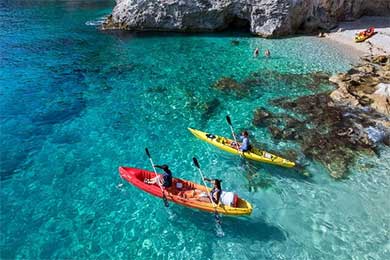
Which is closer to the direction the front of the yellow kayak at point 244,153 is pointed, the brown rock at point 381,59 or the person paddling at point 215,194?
the brown rock

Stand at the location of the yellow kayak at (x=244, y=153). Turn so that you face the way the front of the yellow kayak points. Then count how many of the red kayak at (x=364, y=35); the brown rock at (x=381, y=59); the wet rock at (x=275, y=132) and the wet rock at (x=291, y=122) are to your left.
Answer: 0

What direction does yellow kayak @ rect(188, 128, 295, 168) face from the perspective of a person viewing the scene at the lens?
facing away from the viewer and to the left of the viewer

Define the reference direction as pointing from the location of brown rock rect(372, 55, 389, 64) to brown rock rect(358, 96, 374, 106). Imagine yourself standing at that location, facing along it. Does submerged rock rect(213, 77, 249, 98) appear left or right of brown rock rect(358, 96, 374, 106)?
right

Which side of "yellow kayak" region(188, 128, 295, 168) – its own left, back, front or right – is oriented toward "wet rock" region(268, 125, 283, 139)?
right

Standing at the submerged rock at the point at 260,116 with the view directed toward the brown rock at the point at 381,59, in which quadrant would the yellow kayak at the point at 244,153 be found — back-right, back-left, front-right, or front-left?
back-right

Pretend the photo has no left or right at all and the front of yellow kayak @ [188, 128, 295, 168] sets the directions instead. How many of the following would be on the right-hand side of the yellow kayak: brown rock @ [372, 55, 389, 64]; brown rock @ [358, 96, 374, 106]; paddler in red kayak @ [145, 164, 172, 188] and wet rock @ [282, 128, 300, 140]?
3

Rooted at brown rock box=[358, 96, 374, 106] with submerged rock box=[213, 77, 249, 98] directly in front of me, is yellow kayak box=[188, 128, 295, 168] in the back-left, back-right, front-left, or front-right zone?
front-left

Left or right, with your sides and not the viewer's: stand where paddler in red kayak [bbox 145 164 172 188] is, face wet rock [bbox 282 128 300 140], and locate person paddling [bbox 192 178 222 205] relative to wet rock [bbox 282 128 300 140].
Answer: right

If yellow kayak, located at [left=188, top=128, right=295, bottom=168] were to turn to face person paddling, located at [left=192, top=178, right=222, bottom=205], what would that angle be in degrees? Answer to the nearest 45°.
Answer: approximately 135° to its left

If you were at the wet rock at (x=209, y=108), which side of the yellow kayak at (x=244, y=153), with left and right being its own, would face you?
front

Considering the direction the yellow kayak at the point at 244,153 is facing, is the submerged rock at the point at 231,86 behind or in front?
in front

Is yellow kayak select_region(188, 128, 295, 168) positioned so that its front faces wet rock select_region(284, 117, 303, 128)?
no

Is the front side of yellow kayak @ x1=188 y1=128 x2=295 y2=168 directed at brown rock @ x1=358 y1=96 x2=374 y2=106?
no

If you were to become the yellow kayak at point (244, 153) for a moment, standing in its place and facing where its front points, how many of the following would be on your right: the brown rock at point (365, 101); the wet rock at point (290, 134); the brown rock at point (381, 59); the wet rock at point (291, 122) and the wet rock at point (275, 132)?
5
